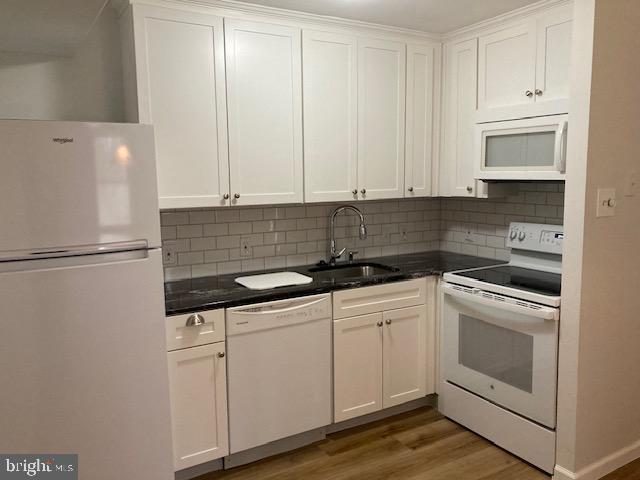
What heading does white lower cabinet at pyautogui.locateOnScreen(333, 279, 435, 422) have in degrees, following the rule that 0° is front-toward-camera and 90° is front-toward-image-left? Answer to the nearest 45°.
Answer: approximately 315°

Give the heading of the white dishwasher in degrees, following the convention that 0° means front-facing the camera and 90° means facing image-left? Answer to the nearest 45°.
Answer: approximately 315°

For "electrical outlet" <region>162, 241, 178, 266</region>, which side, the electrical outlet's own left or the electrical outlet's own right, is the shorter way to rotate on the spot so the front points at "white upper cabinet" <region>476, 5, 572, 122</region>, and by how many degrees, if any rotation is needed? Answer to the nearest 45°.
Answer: approximately 90° to the electrical outlet's own left

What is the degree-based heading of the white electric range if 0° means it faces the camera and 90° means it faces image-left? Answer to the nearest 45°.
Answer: approximately 45°

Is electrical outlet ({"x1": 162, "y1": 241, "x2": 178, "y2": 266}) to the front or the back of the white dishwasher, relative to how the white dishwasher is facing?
to the back

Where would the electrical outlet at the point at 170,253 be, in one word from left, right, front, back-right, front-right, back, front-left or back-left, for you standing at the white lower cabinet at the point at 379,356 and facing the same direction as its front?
back-right
